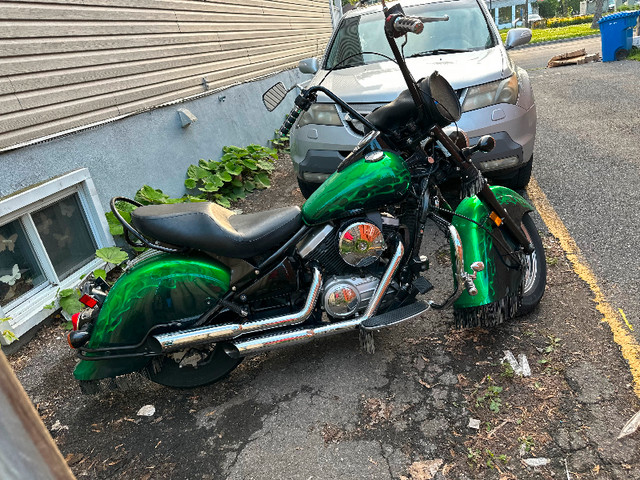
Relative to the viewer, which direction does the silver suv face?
toward the camera

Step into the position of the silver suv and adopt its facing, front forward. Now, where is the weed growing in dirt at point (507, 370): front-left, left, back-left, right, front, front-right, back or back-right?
front

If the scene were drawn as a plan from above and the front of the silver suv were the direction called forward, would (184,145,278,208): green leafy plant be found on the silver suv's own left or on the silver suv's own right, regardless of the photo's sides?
on the silver suv's own right

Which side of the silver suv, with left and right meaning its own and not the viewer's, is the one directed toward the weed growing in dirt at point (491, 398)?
front

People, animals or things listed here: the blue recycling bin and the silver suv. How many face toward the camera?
1

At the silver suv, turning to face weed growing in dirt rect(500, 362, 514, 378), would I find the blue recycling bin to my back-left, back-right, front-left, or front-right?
back-left

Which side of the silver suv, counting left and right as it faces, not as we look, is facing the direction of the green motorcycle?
front

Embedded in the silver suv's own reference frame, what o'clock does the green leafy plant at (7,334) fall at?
The green leafy plant is roughly at 2 o'clock from the silver suv.

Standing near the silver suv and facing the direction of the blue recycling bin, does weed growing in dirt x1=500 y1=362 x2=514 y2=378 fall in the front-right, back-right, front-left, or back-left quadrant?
back-right
